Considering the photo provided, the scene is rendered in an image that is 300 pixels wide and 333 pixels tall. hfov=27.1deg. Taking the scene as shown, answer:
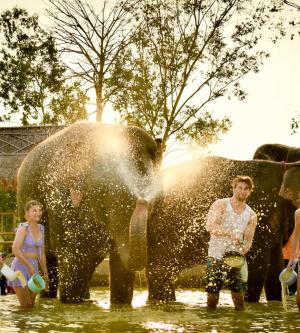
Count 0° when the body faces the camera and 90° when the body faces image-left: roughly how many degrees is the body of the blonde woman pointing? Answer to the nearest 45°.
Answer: approximately 315°

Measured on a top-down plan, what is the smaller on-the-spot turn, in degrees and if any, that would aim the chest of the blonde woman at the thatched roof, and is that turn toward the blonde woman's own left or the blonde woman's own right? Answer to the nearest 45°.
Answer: approximately 135° to the blonde woman's own left

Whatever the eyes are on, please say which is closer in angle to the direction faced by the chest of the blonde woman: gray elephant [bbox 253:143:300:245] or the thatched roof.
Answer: the gray elephant

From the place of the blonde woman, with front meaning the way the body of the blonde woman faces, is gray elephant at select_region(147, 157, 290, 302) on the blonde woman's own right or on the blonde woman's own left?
on the blonde woman's own left

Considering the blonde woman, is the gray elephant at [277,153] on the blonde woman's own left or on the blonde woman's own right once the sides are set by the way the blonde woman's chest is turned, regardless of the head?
on the blonde woman's own left

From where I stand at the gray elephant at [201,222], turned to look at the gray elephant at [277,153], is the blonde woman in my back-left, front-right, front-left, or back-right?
back-left
